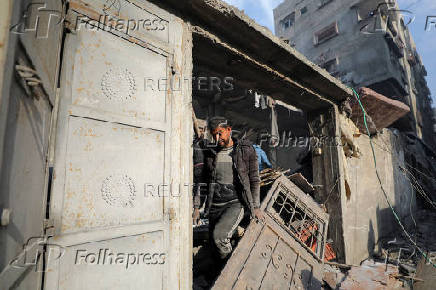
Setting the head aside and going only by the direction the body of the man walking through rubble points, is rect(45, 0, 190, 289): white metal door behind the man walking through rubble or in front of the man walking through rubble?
in front

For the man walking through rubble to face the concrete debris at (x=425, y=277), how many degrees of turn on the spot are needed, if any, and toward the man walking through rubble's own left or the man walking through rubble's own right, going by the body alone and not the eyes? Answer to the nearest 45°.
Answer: approximately 135° to the man walking through rubble's own left

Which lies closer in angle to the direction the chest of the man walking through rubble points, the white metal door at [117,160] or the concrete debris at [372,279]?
the white metal door

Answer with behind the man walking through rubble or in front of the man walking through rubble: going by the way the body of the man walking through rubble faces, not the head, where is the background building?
behind

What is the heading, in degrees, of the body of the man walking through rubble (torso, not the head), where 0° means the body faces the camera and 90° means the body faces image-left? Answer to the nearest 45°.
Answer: approximately 45°
